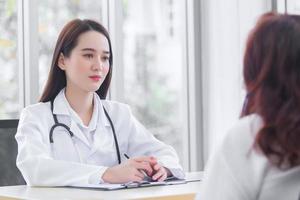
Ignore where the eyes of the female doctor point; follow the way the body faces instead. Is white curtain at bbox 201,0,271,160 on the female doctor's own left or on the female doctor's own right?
on the female doctor's own left

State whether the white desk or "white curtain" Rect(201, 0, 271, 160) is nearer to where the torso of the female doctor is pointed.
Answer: the white desk

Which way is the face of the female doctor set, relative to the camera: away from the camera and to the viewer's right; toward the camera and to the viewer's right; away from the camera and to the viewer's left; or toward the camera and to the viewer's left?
toward the camera and to the viewer's right

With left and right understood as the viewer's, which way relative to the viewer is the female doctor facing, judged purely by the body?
facing the viewer and to the right of the viewer

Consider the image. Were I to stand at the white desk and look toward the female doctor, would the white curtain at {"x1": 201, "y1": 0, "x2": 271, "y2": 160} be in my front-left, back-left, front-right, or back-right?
front-right
